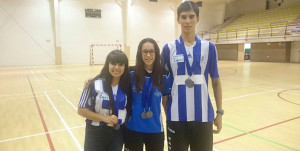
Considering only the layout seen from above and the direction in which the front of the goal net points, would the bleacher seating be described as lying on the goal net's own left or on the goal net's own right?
on the goal net's own left

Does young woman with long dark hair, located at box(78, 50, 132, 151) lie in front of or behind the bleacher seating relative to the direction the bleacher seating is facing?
in front

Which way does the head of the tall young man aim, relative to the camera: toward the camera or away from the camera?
toward the camera

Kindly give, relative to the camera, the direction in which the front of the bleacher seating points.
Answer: facing the viewer and to the left of the viewer

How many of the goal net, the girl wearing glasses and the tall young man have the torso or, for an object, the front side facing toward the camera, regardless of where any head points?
3

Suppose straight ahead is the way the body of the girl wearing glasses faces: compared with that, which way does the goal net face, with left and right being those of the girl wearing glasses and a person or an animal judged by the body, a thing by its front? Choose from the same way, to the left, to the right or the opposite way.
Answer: the same way

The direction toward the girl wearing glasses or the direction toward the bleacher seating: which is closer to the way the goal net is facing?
the girl wearing glasses

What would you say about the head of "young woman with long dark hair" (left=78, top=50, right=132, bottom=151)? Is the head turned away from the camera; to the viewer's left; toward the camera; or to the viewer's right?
toward the camera

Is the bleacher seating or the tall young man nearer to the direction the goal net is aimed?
the tall young man

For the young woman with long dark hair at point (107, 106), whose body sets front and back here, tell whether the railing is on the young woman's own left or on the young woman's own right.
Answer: on the young woman's own left

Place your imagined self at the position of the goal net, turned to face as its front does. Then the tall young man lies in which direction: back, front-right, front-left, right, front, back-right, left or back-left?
front

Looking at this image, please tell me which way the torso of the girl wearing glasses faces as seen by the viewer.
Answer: toward the camera

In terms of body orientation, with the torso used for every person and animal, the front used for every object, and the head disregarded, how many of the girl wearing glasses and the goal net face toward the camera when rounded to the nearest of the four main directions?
2
